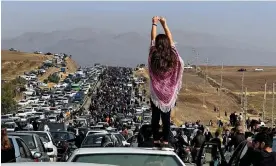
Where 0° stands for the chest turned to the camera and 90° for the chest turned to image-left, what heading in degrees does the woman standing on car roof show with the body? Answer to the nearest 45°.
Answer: approximately 180°

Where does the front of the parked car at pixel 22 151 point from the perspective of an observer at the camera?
facing away from the viewer and to the right of the viewer

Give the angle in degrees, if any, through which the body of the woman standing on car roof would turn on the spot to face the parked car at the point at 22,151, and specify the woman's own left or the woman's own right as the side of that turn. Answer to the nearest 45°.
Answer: approximately 45° to the woman's own left

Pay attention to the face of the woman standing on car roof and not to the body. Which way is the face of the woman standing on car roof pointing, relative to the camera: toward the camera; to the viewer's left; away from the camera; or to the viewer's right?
away from the camera

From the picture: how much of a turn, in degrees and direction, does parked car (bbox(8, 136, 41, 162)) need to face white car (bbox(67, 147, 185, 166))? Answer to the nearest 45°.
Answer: approximately 135° to its right
